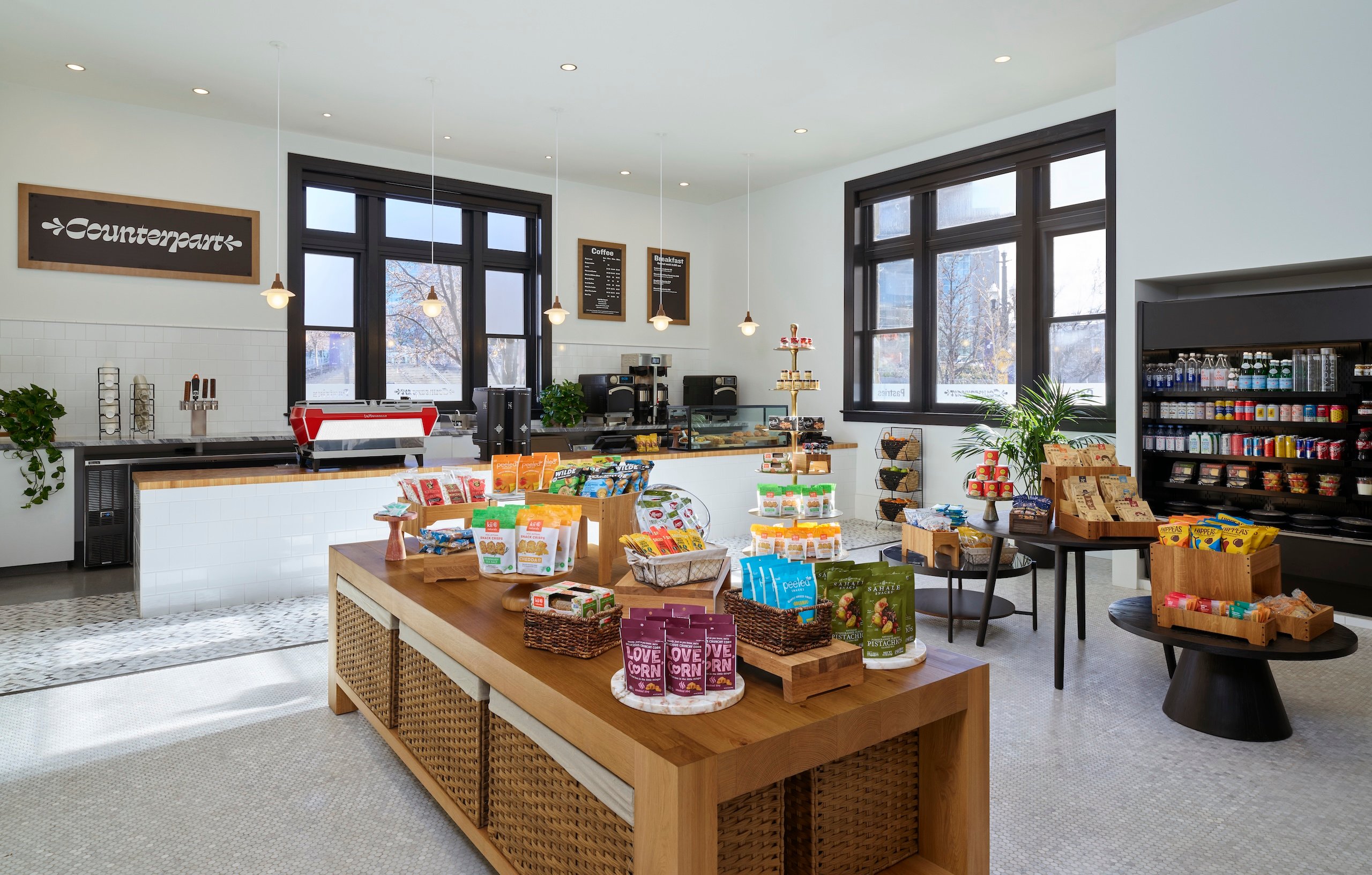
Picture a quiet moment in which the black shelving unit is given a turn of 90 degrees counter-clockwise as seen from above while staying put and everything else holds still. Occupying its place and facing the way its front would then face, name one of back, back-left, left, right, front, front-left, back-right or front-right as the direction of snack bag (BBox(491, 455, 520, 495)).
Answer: right

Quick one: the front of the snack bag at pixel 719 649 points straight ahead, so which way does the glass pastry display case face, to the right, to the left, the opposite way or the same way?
the same way

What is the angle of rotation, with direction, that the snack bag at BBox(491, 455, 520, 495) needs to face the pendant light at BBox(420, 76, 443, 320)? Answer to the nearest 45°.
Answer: approximately 180°

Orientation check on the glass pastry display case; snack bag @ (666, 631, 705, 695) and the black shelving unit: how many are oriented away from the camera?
0

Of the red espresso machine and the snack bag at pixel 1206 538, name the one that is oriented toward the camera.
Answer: the snack bag

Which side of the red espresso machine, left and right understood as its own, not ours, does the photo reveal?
back

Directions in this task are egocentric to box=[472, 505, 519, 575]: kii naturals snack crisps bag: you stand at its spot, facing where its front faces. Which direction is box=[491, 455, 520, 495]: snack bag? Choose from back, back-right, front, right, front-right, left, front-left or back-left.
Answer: back

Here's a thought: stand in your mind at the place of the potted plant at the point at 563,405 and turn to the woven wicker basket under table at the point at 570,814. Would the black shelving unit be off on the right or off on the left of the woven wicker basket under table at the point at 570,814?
left

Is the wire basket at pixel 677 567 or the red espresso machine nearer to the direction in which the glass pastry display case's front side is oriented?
the wire basket

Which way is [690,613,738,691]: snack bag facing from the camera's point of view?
toward the camera

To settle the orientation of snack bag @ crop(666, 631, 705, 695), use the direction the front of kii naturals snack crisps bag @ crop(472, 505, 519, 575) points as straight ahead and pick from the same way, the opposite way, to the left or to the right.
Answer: the same way

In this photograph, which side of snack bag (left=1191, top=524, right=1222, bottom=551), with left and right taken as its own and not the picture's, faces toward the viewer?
front

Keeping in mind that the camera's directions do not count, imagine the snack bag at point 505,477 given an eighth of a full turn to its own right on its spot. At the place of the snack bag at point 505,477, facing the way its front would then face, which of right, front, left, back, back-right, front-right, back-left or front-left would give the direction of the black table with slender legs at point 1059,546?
back-left

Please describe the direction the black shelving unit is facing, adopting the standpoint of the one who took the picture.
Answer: facing the viewer and to the left of the viewer

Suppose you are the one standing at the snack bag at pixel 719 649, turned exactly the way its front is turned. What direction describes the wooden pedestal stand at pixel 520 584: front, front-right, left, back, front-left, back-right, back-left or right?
back-right

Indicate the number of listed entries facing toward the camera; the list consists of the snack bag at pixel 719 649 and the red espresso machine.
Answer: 1

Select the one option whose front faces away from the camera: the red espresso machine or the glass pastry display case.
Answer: the red espresso machine

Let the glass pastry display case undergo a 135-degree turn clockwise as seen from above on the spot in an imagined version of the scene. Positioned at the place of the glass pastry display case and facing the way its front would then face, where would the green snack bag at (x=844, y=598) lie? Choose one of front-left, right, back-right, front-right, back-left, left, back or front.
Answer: back-left

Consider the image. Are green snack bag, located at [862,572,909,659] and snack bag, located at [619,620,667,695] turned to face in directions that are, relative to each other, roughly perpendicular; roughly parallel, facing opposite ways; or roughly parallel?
roughly parallel

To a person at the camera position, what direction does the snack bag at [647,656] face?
facing the viewer
